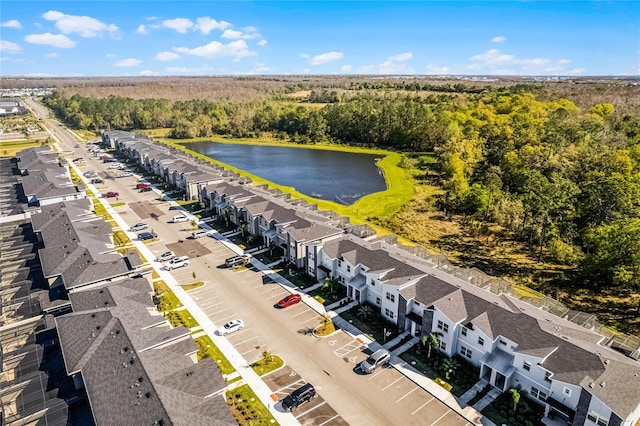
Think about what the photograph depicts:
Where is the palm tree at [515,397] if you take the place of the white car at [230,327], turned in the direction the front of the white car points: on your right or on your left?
on your left

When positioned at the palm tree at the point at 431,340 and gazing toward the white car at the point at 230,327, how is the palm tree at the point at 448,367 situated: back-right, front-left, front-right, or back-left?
back-left

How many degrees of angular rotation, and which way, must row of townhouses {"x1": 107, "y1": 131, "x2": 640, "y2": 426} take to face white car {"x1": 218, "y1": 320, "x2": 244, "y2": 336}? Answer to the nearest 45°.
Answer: approximately 45° to its right

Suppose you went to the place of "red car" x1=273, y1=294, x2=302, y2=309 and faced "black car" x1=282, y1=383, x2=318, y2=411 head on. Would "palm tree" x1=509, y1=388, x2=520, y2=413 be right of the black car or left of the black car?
left

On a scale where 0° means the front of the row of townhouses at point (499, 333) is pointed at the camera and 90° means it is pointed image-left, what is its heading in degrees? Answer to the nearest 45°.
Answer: approximately 45°

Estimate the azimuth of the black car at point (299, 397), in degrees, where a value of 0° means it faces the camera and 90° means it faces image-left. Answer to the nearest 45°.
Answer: approximately 45°

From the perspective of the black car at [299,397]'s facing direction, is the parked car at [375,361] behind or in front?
behind

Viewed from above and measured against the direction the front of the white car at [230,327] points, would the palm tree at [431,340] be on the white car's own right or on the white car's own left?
on the white car's own left

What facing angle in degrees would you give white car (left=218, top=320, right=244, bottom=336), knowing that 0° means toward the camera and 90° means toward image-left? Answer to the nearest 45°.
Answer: approximately 45°

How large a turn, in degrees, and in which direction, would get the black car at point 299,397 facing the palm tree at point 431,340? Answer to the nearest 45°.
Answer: approximately 180°
